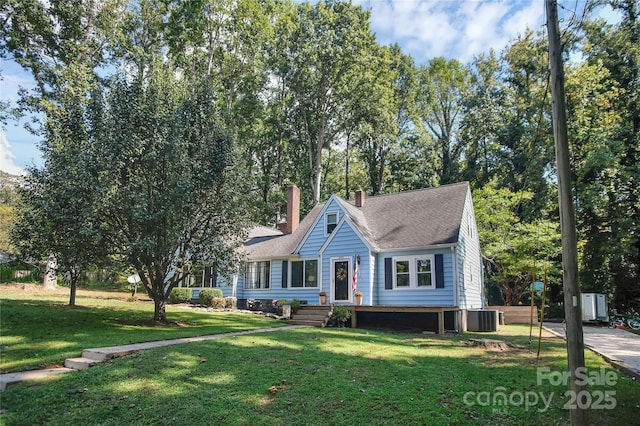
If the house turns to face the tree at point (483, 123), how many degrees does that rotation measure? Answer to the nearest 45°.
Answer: approximately 180°

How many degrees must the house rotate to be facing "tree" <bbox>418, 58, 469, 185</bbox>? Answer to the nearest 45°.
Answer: approximately 135° to its right

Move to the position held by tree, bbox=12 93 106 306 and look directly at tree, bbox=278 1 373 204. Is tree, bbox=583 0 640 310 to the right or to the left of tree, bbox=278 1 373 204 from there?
right

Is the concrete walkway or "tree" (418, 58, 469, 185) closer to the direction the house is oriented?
the concrete walkway

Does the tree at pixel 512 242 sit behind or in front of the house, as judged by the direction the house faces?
behind

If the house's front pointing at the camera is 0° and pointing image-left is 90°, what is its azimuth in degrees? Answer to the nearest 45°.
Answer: approximately 45°

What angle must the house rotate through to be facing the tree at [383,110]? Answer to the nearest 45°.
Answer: approximately 135° to its right

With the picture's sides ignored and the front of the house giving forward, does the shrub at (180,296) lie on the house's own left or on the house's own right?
on the house's own right
